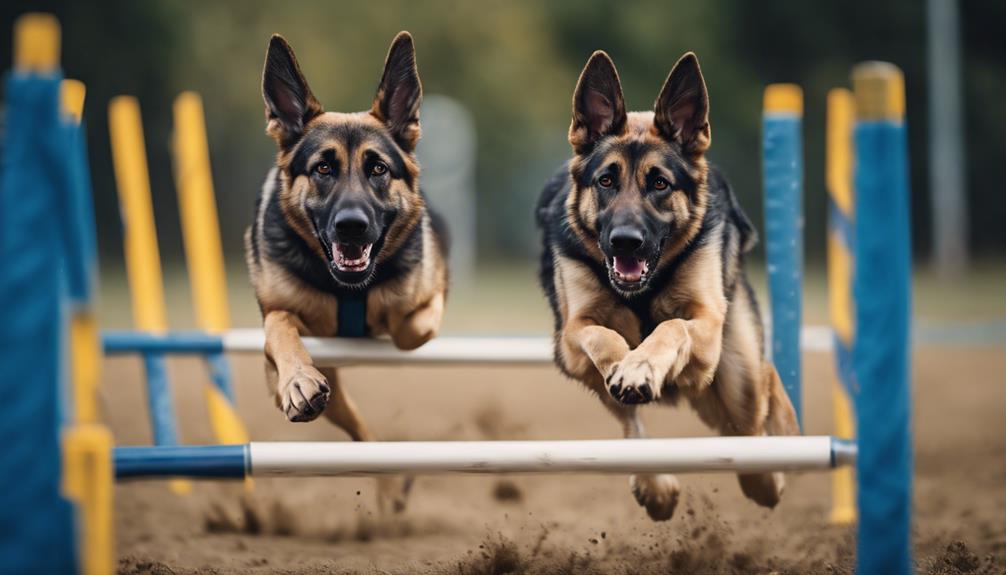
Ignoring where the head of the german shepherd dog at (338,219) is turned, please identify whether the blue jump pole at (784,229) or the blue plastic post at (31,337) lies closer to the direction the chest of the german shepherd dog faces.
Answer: the blue plastic post

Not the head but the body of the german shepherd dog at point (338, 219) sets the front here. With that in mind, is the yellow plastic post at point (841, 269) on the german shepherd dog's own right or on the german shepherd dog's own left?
on the german shepherd dog's own left

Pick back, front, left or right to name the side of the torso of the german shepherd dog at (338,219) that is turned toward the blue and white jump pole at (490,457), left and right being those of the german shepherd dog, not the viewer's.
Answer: front

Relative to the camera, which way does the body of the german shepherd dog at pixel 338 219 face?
toward the camera

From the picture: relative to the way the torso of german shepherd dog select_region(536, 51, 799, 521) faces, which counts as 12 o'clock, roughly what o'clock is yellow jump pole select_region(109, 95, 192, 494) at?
The yellow jump pole is roughly at 4 o'clock from the german shepherd dog.

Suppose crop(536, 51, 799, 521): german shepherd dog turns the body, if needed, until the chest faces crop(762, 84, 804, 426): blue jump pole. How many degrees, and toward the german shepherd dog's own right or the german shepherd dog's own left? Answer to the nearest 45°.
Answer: approximately 135° to the german shepherd dog's own left

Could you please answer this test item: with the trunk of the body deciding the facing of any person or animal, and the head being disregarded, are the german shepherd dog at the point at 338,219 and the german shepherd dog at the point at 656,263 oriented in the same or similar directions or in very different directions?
same or similar directions

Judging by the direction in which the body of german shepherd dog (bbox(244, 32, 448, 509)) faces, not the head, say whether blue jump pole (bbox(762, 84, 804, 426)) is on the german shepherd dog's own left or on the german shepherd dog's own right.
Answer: on the german shepherd dog's own left

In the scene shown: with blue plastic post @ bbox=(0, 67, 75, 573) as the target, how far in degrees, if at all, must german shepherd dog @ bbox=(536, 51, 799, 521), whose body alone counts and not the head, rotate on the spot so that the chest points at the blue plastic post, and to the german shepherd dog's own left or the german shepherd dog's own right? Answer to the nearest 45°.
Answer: approximately 45° to the german shepherd dog's own right

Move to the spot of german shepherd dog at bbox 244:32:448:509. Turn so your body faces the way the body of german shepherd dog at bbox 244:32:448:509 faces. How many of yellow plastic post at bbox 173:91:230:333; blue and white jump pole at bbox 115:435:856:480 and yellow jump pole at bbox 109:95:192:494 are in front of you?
1

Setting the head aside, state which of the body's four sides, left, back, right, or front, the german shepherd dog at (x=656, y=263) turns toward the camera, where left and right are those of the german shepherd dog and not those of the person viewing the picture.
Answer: front

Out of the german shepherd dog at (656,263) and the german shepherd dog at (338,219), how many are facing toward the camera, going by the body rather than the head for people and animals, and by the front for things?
2
